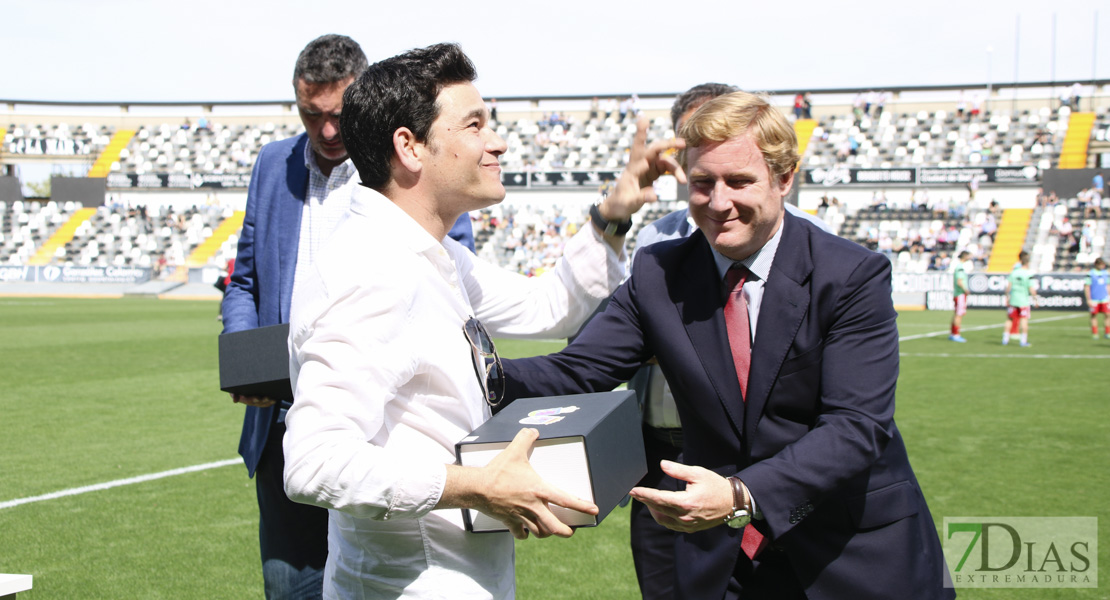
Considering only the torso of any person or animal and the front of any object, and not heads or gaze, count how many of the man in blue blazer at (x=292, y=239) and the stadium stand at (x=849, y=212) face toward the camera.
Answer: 2

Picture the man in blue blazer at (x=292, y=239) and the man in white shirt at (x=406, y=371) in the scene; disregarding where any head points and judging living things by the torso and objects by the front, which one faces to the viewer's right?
the man in white shirt

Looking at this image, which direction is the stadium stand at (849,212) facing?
toward the camera

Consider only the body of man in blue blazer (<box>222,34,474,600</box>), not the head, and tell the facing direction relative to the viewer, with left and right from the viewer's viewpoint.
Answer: facing the viewer

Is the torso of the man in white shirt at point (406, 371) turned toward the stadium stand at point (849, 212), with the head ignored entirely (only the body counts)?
no

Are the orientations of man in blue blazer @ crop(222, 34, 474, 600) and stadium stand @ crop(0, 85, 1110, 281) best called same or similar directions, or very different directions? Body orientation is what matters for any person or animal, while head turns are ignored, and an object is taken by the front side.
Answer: same or similar directions

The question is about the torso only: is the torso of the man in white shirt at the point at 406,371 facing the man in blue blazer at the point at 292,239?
no

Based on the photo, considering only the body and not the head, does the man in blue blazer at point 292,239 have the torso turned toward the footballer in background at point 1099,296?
no

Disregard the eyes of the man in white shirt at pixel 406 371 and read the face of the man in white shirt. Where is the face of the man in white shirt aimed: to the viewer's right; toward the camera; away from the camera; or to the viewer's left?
to the viewer's right

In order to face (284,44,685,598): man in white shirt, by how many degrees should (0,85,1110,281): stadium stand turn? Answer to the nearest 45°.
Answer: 0° — it already faces them

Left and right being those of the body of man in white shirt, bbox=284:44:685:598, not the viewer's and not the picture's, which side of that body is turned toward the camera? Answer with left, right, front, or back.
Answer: right

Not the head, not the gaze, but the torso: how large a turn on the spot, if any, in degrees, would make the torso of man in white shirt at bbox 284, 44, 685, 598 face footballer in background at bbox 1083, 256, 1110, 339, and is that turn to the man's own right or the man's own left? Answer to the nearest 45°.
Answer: approximately 45° to the man's own left

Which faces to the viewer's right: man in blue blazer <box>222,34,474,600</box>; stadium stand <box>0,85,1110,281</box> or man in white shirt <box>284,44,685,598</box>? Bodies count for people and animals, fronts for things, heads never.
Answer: the man in white shirt
